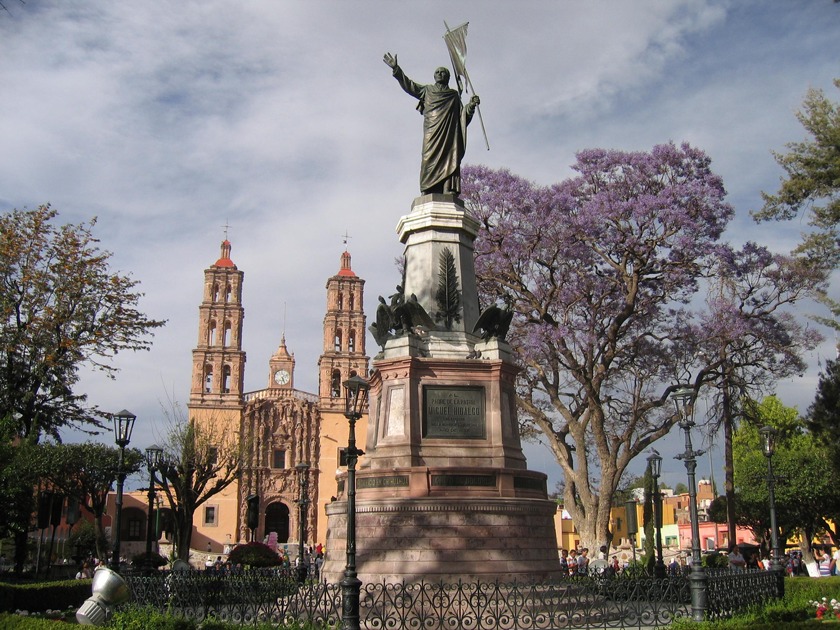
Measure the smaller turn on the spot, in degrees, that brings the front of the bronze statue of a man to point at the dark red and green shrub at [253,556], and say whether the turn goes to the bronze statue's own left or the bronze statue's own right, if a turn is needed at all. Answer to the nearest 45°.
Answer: approximately 135° to the bronze statue's own right

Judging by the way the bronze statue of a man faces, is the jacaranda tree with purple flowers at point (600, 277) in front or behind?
behind

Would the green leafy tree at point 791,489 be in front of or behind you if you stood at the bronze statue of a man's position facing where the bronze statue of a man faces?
behind

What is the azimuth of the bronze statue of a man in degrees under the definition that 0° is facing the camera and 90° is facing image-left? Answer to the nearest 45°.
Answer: approximately 0°

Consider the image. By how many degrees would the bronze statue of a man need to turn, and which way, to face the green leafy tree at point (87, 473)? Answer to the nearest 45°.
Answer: approximately 135° to its right

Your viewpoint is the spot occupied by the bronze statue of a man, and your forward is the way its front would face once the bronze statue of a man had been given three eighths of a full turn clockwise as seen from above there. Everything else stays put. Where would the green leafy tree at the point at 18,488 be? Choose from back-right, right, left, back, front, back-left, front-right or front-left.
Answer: front
